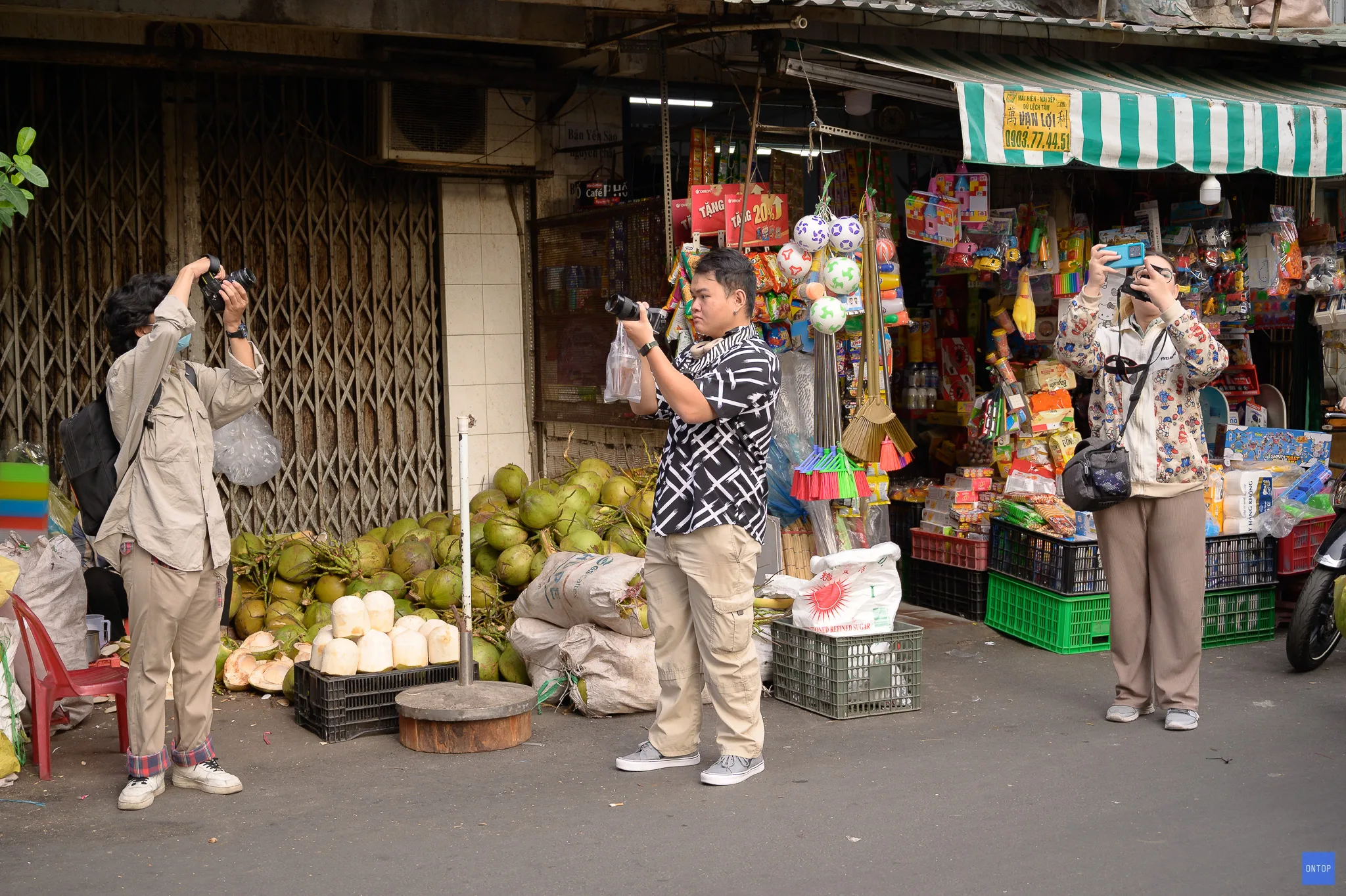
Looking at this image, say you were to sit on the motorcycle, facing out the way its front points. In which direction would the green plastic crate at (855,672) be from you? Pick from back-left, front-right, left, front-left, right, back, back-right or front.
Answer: front

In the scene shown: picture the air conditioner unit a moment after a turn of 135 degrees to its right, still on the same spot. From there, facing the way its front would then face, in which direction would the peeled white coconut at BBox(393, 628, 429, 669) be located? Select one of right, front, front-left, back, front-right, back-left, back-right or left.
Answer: back-left

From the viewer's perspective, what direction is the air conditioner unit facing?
toward the camera

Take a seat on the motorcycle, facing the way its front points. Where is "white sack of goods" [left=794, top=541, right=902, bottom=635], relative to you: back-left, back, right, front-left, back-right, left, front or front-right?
front

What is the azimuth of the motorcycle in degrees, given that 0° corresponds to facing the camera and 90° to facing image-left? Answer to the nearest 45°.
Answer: approximately 45°

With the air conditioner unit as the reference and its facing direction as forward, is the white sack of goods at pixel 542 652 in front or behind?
in front

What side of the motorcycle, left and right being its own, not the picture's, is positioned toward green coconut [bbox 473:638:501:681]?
front

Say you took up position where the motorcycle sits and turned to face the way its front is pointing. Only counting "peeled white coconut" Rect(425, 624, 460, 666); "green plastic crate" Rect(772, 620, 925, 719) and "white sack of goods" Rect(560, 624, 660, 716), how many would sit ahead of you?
3

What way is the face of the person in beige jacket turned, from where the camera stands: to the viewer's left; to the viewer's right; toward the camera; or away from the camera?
to the viewer's right

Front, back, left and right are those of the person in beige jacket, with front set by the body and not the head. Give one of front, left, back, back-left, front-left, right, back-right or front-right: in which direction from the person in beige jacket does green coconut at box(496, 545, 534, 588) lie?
left

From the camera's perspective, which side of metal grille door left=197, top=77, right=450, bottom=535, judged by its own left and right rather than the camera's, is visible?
front

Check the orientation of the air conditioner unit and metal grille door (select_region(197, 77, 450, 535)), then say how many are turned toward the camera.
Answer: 2

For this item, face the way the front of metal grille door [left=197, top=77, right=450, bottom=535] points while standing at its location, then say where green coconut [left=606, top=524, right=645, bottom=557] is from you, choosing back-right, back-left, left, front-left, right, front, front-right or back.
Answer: front-left

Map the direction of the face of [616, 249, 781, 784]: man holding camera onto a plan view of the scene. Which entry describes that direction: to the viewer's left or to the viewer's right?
to the viewer's left

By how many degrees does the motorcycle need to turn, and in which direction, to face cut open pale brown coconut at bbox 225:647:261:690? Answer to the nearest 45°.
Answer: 0° — it already faces it

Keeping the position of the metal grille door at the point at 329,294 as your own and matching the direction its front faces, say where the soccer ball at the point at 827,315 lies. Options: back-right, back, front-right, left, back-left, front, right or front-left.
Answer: front-left
